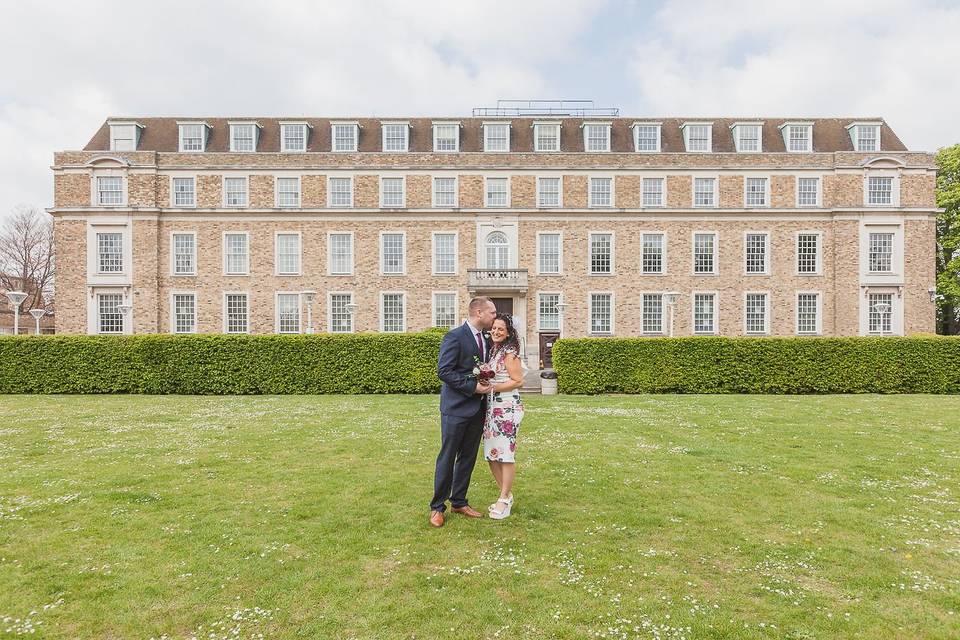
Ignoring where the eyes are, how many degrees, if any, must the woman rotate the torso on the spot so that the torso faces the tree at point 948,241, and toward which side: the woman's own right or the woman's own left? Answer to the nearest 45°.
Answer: approximately 180°

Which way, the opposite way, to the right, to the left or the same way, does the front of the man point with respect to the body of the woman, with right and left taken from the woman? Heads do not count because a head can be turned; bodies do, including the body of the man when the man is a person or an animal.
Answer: to the left

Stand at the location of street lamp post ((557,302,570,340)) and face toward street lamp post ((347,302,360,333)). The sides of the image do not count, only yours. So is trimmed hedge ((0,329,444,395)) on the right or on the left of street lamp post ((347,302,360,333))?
left

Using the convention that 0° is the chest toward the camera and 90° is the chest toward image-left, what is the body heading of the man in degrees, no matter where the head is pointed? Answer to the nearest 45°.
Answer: approximately 315°

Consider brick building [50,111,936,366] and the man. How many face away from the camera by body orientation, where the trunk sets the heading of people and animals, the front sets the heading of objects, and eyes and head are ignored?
0

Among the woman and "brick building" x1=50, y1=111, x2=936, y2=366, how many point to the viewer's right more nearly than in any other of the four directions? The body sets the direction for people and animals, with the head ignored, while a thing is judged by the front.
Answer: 0

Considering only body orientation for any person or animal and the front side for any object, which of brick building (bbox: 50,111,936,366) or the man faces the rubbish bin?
the brick building

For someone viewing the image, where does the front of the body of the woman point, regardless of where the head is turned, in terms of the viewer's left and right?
facing the viewer and to the left of the viewer

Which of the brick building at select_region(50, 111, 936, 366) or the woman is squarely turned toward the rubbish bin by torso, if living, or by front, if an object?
the brick building

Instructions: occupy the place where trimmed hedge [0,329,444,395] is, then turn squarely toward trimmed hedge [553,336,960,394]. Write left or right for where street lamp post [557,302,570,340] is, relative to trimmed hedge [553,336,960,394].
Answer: left

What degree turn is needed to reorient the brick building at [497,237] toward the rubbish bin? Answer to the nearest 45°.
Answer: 0° — it already faces it

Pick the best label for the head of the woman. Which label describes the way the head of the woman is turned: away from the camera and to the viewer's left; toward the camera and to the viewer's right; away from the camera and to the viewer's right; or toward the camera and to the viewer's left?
toward the camera and to the viewer's left

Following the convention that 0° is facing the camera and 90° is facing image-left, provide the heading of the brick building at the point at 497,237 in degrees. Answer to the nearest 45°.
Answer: approximately 0°

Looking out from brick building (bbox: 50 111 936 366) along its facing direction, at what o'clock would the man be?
The man is roughly at 12 o'clock from the brick building.

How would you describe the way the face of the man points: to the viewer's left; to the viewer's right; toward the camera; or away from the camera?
to the viewer's right

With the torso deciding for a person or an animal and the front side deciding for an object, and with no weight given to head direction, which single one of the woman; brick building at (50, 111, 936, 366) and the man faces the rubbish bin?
the brick building
